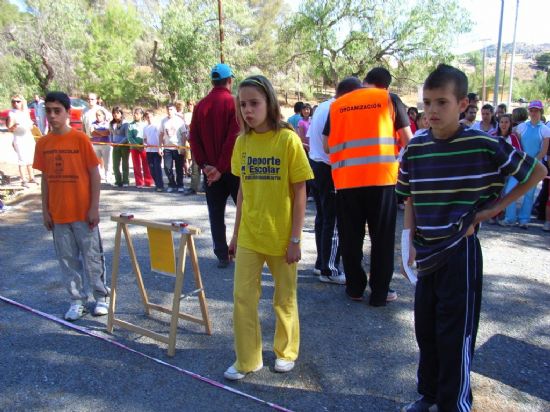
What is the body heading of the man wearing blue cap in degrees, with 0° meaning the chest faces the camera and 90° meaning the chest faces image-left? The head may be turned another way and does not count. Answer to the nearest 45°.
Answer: approximately 225°

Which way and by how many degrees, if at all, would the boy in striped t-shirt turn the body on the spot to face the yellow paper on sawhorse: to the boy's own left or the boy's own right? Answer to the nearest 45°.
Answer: approximately 45° to the boy's own right

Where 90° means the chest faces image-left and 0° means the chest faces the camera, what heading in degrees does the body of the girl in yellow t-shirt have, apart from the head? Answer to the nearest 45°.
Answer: approximately 45°

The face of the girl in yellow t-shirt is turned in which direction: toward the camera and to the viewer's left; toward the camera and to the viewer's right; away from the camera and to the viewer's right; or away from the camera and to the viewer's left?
toward the camera and to the viewer's left

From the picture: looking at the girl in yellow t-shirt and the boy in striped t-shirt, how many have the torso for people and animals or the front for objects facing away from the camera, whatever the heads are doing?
0

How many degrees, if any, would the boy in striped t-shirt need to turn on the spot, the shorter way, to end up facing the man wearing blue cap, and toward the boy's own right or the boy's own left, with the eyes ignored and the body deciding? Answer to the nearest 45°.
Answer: approximately 90° to the boy's own right

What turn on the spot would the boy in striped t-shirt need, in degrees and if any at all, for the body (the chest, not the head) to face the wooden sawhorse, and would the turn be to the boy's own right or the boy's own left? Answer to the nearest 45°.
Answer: approximately 45° to the boy's own right

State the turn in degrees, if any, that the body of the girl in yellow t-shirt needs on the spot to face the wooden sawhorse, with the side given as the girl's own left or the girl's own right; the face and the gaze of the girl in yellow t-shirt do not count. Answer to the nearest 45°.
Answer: approximately 90° to the girl's own right

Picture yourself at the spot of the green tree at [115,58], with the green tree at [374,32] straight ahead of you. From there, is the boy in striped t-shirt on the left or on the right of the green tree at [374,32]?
right

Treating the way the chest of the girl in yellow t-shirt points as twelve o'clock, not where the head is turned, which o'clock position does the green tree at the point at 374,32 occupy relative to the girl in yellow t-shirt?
The green tree is roughly at 5 o'clock from the girl in yellow t-shirt.

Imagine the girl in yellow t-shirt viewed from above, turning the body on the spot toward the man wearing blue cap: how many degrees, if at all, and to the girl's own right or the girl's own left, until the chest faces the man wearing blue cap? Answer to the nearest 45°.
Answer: approximately 135° to the girl's own right

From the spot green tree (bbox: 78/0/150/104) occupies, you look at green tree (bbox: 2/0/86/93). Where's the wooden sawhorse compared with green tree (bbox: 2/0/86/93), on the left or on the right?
left

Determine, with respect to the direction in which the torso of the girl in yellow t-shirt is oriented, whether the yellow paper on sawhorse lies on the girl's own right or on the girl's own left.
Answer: on the girl's own right
